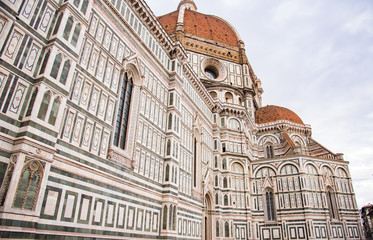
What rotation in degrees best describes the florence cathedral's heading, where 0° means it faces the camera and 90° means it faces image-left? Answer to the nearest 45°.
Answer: approximately 45°
